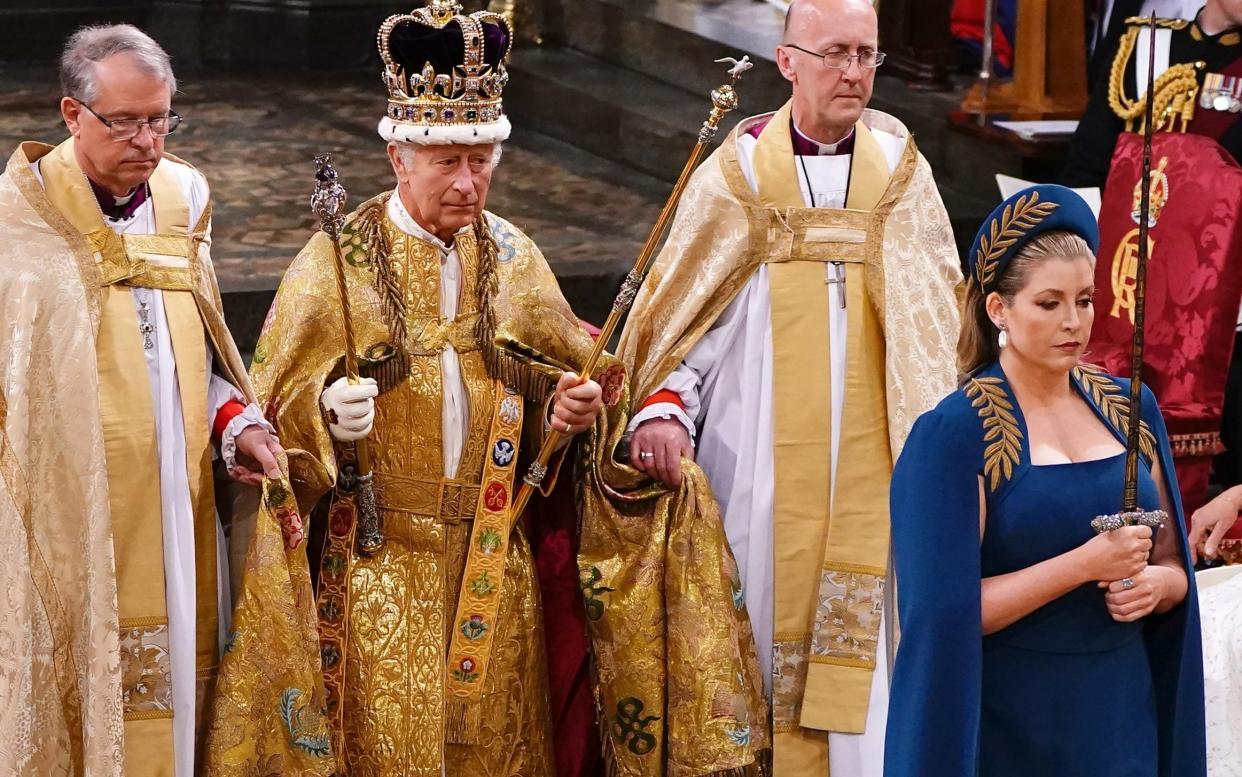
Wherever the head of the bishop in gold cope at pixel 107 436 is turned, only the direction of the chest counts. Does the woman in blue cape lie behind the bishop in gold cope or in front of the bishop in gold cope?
in front

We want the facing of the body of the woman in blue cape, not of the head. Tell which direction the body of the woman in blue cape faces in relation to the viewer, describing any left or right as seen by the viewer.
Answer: facing the viewer and to the right of the viewer

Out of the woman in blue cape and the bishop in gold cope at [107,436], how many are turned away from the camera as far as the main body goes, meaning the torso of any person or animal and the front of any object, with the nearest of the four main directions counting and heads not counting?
0

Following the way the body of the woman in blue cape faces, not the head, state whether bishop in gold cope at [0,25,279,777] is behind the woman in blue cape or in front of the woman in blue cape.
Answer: behind

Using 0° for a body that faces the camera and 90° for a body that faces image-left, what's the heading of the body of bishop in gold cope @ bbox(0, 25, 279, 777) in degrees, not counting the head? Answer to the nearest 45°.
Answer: approximately 315°
